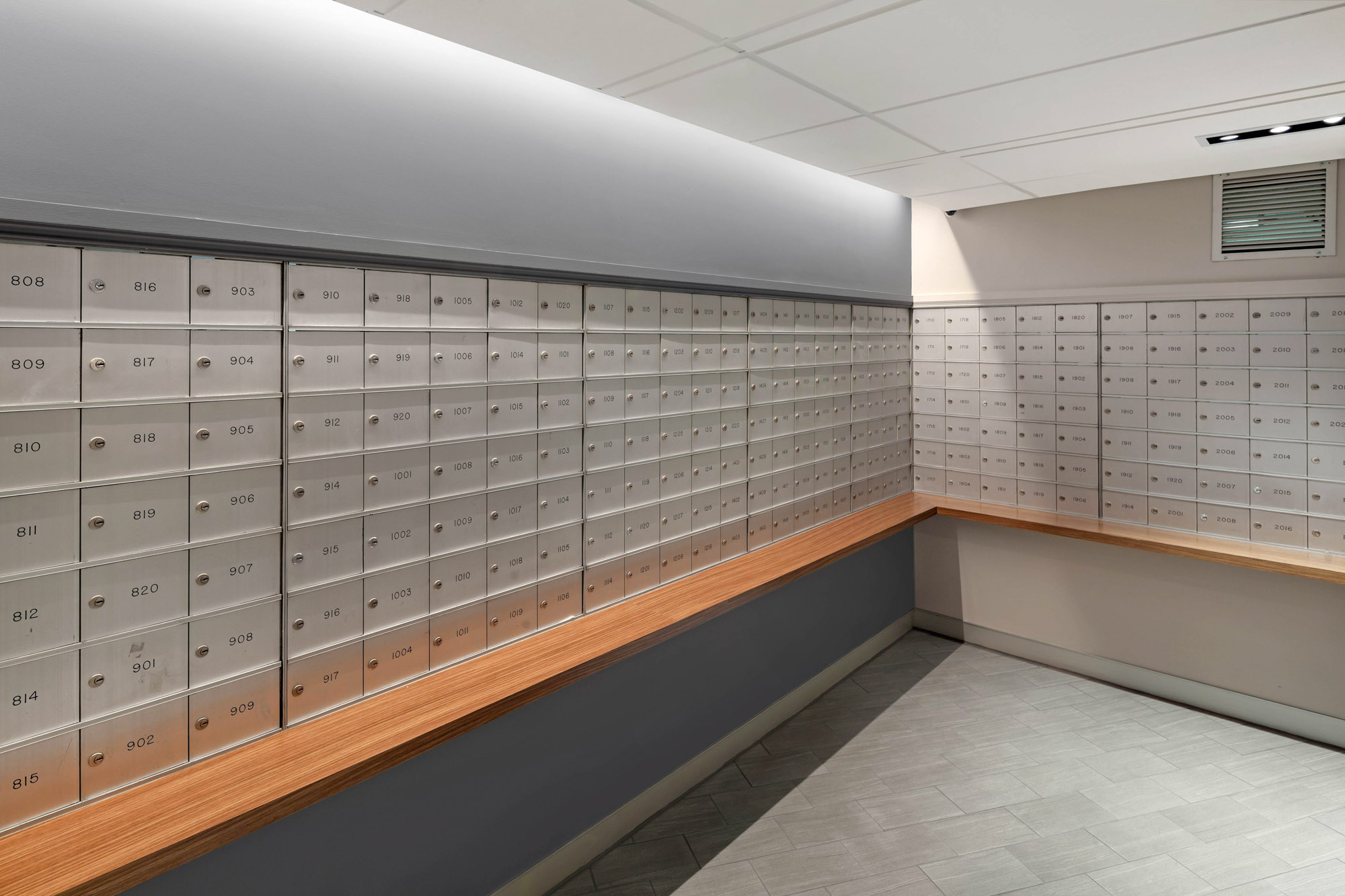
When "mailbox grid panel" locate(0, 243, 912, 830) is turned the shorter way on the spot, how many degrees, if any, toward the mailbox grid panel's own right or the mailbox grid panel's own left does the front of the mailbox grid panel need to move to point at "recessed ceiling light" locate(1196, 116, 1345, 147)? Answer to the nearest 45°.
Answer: approximately 45° to the mailbox grid panel's own left

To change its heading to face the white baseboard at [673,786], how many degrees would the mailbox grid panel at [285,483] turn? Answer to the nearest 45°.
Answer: approximately 90° to its left

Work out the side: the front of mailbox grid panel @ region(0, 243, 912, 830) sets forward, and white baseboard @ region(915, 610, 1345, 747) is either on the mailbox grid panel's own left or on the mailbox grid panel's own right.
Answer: on the mailbox grid panel's own left

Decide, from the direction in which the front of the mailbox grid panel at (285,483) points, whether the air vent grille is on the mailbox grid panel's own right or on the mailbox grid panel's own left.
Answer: on the mailbox grid panel's own left
